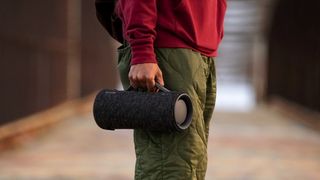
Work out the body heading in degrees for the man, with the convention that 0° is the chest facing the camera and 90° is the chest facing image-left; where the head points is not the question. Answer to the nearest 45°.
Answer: approximately 315°
